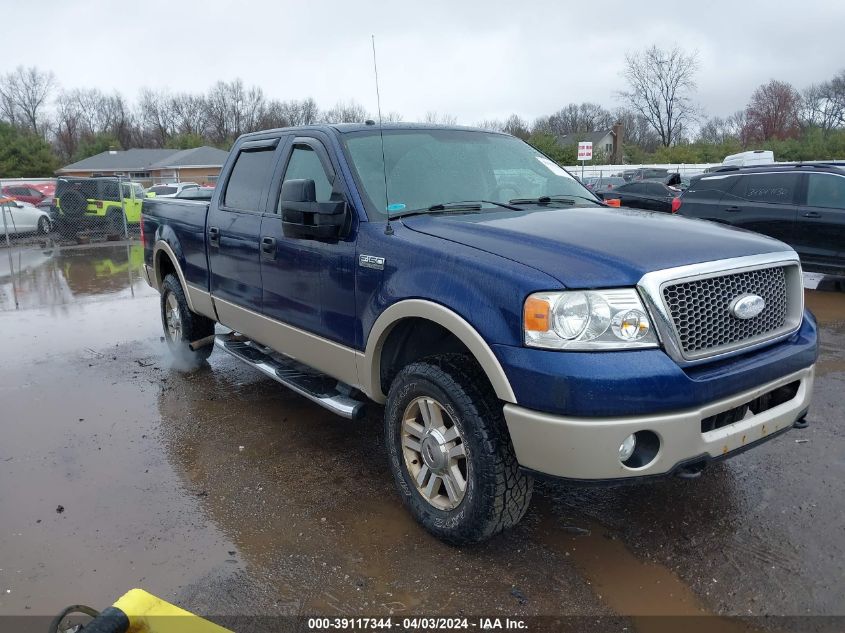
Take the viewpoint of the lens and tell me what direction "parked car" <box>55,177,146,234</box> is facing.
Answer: facing away from the viewer and to the right of the viewer

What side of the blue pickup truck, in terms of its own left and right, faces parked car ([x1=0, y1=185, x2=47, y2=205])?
back

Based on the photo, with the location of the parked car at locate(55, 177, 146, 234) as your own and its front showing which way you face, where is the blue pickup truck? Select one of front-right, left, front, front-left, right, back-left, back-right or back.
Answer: back-right

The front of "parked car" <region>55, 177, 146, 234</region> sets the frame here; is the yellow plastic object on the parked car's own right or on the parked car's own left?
on the parked car's own right

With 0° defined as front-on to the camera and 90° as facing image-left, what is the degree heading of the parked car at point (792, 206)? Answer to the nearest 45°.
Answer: approximately 270°

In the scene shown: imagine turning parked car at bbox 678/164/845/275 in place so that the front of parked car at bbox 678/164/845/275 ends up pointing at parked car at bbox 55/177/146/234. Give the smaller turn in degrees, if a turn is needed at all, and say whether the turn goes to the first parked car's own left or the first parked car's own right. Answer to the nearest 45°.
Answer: approximately 180°

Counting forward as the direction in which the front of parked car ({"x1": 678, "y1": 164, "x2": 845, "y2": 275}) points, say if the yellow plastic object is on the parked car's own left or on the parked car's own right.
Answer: on the parked car's own right
